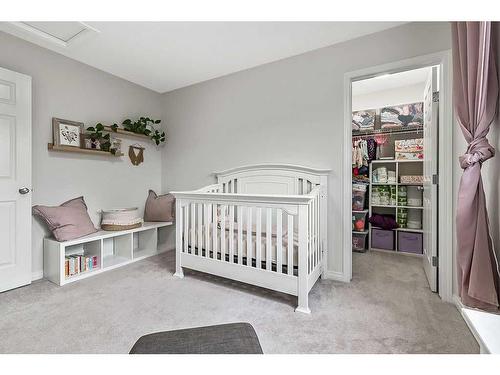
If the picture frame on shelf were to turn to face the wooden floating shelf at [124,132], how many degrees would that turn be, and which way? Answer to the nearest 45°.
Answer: approximately 45° to its left

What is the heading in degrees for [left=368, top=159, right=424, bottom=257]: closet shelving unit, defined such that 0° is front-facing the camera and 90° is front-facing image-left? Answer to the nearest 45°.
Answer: approximately 0°

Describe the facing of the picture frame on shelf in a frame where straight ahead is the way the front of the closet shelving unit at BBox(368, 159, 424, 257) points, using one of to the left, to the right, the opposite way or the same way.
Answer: to the left

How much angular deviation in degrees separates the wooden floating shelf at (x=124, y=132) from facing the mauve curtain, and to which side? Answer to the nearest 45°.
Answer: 0° — it already faces it

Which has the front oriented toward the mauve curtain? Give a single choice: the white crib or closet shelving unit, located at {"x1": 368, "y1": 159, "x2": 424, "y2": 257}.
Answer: the closet shelving unit

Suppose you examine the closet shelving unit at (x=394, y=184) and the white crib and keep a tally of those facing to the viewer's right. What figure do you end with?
0

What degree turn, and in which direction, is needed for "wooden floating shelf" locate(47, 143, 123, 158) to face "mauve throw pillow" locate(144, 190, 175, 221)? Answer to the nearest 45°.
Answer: approximately 45° to its left

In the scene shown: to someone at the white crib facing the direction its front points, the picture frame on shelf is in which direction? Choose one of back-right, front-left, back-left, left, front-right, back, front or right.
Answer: front-right

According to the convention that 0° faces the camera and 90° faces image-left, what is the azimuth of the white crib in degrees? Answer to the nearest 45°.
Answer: approximately 45°
